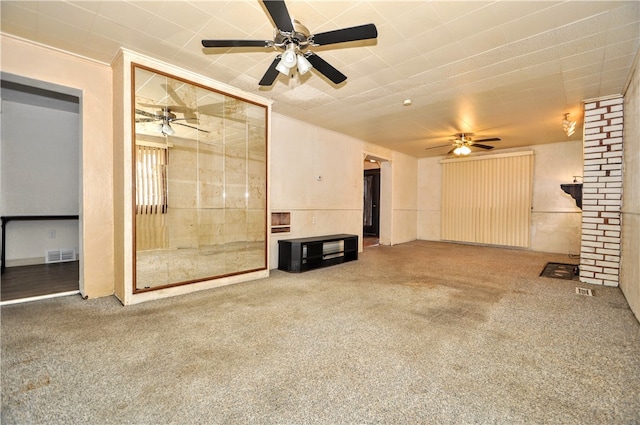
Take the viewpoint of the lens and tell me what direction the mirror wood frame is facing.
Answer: facing the viewer and to the right of the viewer

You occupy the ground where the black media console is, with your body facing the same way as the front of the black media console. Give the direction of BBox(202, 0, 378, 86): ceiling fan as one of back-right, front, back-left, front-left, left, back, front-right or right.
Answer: front-right

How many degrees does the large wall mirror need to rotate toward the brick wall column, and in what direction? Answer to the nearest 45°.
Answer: approximately 45° to its left

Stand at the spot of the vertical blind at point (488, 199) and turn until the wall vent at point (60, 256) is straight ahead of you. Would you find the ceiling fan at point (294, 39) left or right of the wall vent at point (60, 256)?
left

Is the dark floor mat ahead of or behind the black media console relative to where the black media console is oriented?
ahead

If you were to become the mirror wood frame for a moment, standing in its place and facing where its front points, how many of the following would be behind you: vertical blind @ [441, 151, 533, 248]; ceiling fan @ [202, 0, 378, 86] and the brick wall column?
0

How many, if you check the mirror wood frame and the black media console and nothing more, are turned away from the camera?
0

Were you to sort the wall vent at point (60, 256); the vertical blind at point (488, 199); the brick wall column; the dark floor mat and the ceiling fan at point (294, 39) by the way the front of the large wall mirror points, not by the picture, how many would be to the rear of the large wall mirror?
1

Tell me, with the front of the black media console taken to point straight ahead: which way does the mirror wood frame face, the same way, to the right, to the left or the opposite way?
the same way

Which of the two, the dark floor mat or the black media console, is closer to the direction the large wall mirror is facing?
the dark floor mat

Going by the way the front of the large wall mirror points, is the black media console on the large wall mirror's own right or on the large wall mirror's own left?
on the large wall mirror's own left

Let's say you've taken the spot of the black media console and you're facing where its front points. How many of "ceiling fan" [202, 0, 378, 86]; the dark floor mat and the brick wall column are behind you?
0

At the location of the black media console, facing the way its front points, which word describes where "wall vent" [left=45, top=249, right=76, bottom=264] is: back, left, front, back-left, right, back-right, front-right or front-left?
back-right

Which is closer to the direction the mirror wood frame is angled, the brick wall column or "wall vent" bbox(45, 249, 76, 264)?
the brick wall column

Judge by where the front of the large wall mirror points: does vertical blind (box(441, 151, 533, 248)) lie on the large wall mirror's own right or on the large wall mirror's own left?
on the large wall mirror's own left

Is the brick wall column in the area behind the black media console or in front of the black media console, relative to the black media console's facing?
in front

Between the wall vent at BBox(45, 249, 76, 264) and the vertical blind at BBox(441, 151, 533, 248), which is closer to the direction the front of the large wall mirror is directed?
the vertical blind

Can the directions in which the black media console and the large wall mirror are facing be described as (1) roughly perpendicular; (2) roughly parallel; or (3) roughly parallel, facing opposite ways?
roughly parallel

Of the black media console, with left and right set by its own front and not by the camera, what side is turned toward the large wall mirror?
right
